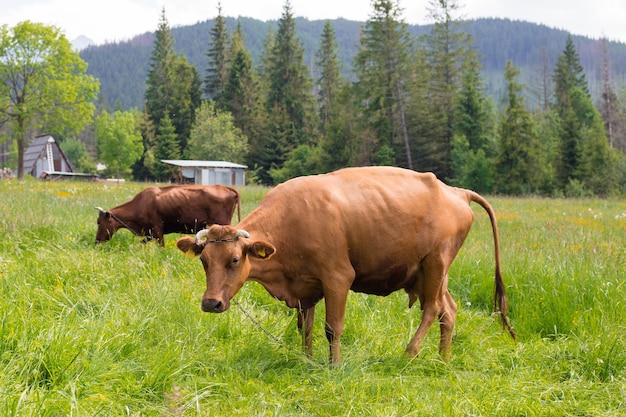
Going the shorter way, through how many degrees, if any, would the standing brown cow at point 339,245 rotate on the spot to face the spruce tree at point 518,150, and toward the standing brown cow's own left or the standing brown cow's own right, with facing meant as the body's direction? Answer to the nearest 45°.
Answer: approximately 90° to the standing brown cow's own right

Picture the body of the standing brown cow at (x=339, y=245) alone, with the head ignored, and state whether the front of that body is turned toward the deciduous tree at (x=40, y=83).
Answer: no

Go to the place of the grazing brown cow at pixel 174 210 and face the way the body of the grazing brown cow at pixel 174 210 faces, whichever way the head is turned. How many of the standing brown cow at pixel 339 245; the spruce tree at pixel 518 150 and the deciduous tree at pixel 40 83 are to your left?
1

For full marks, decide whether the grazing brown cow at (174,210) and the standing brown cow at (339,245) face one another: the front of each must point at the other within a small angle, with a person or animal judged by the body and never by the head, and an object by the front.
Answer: no

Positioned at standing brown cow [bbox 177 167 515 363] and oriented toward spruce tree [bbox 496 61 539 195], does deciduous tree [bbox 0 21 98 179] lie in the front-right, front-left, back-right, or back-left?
front-left

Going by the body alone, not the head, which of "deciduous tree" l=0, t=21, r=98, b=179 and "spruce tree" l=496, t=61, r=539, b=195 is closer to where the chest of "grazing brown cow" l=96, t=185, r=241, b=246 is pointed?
the deciduous tree

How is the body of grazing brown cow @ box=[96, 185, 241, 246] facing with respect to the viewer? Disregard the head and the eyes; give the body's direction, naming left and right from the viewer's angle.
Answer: facing to the left of the viewer

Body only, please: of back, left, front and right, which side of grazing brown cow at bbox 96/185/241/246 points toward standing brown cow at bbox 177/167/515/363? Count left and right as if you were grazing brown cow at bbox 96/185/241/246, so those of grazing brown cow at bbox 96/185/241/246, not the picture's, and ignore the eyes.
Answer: left

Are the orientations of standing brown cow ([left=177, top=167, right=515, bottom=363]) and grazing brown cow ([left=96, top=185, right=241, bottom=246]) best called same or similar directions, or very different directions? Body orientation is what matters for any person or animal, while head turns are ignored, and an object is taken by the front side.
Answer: same or similar directions

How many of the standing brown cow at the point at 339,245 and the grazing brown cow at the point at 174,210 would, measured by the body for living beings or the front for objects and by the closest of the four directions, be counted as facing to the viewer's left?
2

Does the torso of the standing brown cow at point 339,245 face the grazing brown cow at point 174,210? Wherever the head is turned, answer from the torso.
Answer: no

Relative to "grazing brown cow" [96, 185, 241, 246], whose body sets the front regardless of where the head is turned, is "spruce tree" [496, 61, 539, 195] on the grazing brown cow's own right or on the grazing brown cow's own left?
on the grazing brown cow's own right

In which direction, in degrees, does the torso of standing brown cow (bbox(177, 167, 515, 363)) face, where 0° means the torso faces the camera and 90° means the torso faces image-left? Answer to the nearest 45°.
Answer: approximately 90°
